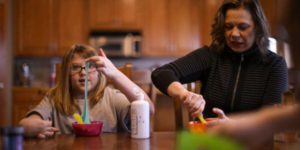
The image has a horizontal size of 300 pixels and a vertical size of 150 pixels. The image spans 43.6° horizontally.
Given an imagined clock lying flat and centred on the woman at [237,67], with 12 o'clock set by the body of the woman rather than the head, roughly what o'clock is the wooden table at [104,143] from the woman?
The wooden table is roughly at 1 o'clock from the woman.

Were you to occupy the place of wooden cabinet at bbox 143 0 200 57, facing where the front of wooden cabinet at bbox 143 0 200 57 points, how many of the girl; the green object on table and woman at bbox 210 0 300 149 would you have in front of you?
3

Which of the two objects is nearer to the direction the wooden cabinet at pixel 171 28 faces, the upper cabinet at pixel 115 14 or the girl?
the girl

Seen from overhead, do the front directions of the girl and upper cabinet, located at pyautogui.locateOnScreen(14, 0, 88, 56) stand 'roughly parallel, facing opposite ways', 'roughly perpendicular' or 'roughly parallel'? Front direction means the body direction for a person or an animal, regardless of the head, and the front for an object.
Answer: roughly parallel

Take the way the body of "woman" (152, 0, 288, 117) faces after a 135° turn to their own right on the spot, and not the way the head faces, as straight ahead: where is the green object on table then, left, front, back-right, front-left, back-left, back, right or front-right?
back-left

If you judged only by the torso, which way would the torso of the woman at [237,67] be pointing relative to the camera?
toward the camera

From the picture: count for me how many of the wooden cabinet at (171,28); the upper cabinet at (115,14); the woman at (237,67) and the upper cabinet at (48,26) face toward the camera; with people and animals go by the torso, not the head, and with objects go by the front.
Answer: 4

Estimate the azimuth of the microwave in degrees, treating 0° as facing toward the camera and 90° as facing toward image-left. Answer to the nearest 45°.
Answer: approximately 0°

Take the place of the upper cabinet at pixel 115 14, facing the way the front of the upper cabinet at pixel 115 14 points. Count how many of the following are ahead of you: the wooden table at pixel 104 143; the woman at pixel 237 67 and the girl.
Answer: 3

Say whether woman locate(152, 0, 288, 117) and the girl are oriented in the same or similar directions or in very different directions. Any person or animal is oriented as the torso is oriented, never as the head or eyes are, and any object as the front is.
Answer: same or similar directions

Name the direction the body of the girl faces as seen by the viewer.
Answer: toward the camera

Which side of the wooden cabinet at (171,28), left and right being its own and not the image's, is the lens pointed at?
front

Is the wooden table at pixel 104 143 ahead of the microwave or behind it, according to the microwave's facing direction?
ahead

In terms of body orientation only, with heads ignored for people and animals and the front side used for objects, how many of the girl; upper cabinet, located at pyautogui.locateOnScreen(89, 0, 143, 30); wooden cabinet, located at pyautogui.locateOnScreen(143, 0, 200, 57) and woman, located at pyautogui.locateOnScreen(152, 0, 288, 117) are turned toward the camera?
4

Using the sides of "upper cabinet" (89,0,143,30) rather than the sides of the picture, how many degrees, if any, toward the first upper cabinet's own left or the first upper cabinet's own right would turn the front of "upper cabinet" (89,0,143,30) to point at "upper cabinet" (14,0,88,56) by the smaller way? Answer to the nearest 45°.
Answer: approximately 90° to the first upper cabinet's own right
